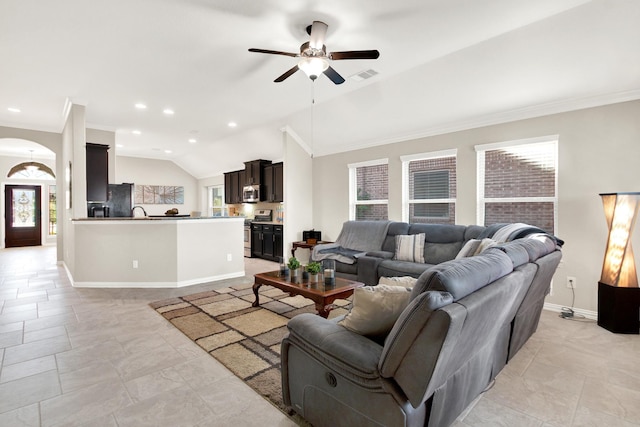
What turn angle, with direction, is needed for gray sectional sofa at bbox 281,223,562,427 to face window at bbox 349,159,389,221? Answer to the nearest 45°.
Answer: approximately 45° to its right

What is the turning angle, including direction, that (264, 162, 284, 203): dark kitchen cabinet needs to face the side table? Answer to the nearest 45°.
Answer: approximately 45° to its left

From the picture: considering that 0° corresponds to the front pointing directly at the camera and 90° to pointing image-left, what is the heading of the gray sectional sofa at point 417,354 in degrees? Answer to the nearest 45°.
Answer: approximately 135°

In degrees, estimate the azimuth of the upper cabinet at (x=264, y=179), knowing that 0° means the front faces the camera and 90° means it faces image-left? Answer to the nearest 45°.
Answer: approximately 45°

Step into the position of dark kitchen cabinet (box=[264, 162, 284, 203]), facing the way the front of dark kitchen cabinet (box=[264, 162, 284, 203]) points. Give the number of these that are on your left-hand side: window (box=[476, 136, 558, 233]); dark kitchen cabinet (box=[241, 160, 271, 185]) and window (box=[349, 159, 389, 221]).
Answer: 2

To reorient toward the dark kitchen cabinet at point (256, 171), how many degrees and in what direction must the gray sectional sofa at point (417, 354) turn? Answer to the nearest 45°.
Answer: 0° — it already faces it

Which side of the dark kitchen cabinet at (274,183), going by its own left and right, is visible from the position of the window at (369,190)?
left

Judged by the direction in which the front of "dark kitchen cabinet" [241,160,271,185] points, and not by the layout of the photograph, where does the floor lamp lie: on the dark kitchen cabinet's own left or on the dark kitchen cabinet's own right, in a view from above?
on the dark kitchen cabinet's own left

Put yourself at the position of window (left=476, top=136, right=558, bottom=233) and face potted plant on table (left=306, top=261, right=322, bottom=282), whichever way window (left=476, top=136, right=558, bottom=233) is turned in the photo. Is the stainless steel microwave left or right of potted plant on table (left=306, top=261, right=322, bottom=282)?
right
